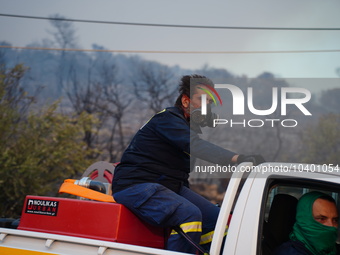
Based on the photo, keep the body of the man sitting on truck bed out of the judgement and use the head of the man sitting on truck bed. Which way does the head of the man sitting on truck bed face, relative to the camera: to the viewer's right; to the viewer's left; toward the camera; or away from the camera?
to the viewer's right

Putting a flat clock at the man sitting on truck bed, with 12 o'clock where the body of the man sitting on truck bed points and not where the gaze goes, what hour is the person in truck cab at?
The person in truck cab is roughly at 1 o'clock from the man sitting on truck bed.

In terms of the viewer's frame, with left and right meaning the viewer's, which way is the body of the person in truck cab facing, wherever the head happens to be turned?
facing the viewer and to the right of the viewer

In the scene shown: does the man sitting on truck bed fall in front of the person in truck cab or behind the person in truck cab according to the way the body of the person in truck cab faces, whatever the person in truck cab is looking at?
behind

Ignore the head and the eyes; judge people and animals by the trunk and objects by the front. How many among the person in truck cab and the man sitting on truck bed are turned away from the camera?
0

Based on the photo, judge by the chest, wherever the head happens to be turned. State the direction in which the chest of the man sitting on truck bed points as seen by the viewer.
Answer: to the viewer's right
